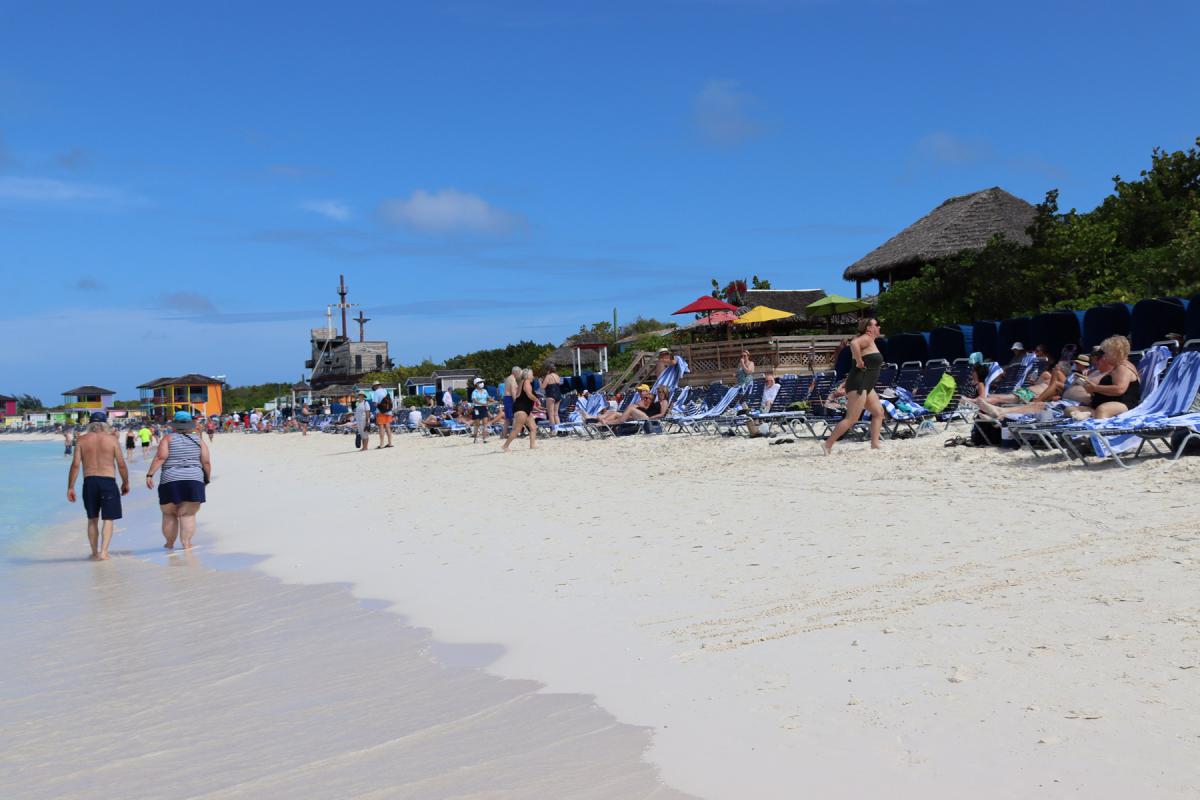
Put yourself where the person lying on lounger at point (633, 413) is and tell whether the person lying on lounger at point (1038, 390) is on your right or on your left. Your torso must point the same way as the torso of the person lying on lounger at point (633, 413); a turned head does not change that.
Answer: on your left

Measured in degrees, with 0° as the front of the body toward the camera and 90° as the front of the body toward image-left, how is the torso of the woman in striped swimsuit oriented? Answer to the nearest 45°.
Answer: approximately 180°

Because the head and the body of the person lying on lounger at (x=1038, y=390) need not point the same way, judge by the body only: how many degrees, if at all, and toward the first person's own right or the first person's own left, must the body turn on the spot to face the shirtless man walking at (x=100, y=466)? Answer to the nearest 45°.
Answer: approximately 45° to the first person's own left

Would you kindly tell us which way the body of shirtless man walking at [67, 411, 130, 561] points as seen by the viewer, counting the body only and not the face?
away from the camera

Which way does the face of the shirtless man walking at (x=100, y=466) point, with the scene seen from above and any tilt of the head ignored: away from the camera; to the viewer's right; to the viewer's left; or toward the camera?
away from the camera

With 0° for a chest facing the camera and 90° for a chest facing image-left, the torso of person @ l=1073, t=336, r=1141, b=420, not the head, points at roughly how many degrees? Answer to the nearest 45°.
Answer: approximately 90°

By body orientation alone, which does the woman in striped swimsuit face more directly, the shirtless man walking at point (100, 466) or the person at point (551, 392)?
the person
